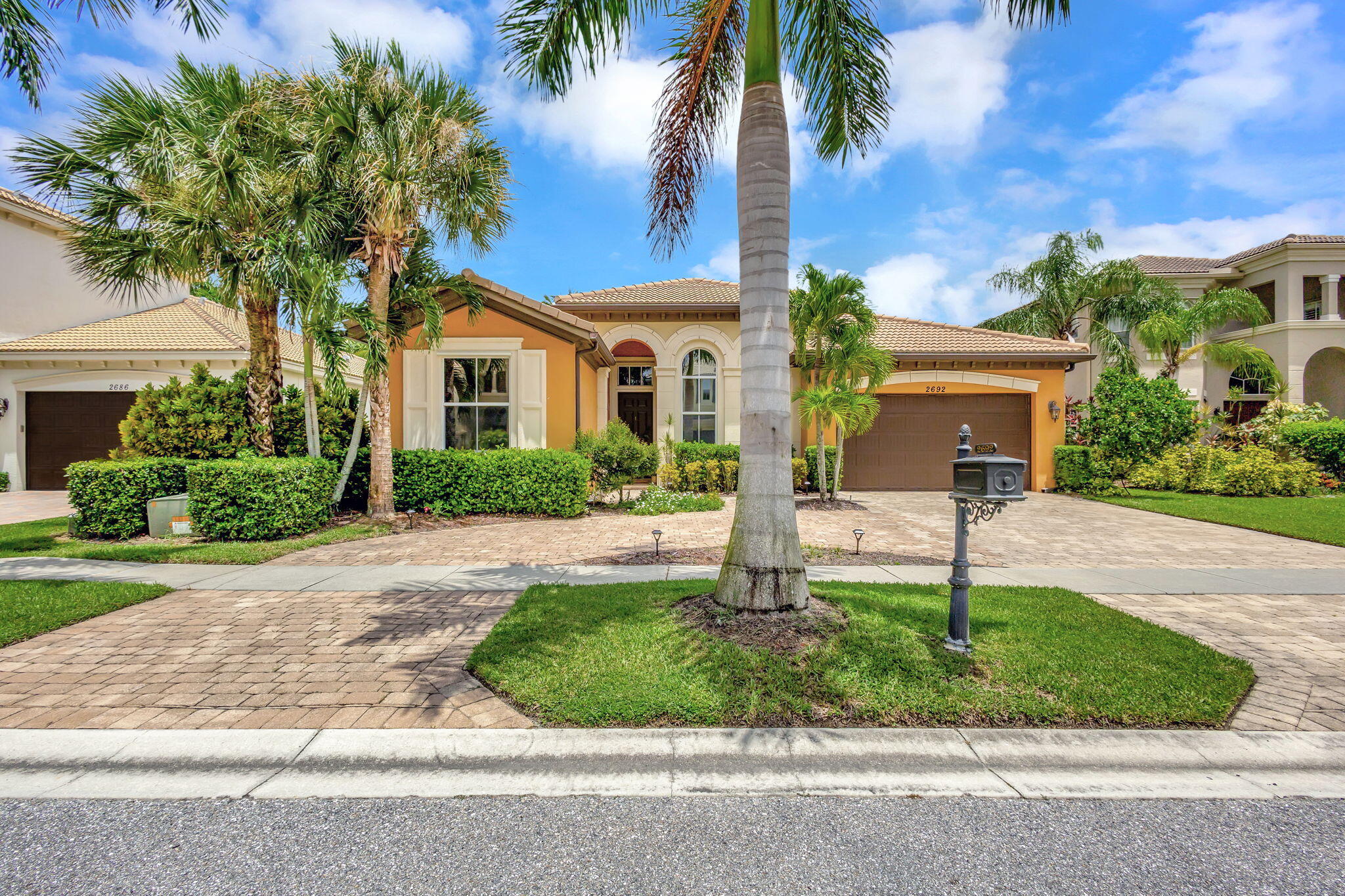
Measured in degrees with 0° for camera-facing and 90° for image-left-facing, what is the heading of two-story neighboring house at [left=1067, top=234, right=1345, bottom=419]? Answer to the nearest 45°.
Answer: approximately 0°

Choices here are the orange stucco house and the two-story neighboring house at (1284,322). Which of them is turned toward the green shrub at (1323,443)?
the two-story neighboring house

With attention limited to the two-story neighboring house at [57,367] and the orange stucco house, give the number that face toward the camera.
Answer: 2

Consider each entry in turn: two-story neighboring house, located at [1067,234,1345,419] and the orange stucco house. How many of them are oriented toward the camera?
2

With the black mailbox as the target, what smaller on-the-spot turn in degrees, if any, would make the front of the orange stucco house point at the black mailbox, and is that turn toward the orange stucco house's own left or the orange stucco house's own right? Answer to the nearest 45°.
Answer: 0° — it already faces it

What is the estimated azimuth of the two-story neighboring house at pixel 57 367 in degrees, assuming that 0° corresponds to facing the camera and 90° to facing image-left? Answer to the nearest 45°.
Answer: approximately 0°

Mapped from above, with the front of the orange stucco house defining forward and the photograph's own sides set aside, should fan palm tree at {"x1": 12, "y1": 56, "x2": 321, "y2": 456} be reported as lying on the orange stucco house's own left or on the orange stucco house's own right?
on the orange stucco house's own right

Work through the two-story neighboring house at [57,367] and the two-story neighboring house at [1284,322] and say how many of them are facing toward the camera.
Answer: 2
